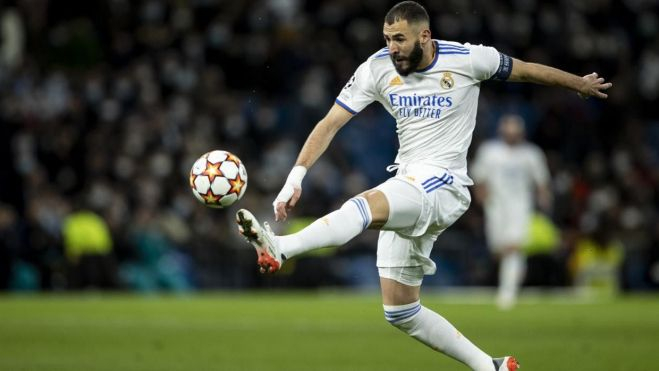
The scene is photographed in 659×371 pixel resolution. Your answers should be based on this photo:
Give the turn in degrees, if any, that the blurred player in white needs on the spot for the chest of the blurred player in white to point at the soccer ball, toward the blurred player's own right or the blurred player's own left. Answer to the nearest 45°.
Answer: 0° — they already face it

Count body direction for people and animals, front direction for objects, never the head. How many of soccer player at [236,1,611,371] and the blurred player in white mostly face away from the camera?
0

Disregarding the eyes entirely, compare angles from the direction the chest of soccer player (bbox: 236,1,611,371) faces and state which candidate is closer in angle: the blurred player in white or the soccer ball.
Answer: the soccer ball

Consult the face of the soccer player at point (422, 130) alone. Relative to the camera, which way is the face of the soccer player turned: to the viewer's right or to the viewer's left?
to the viewer's left

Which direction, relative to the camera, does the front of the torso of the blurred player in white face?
toward the camera

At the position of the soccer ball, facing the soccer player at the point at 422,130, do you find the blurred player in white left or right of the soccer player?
left

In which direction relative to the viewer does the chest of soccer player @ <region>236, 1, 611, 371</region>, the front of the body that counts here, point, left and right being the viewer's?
facing the viewer and to the left of the viewer

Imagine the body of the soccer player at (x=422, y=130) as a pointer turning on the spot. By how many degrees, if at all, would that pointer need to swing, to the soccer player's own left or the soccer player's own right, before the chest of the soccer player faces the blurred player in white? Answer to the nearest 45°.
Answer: approximately 135° to the soccer player's own right

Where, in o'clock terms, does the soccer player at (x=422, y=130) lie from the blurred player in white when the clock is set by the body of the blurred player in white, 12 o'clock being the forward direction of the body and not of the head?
The soccer player is roughly at 12 o'clock from the blurred player in white.
